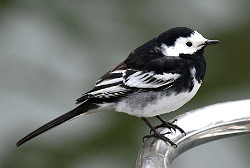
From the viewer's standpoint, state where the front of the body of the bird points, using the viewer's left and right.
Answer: facing to the right of the viewer
